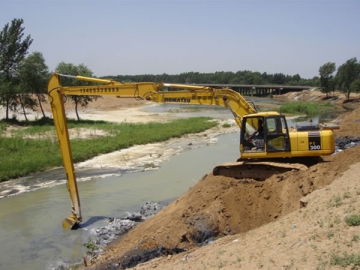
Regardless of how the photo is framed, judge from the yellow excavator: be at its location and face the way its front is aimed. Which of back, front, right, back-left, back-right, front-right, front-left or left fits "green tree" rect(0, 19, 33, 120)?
front-right

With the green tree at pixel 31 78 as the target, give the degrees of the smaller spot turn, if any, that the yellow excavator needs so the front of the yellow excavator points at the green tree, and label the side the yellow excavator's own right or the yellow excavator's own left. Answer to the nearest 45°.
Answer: approximately 45° to the yellow excavator's own right

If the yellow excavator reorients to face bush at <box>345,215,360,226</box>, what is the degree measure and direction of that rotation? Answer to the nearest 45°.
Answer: approximately 90° to its left

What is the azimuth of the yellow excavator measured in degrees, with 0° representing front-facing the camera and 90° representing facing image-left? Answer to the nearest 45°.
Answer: approximately 90°

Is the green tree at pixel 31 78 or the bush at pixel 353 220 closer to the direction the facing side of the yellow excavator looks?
the green tree

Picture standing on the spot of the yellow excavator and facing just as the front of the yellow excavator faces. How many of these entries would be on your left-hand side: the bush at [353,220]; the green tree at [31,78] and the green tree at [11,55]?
1

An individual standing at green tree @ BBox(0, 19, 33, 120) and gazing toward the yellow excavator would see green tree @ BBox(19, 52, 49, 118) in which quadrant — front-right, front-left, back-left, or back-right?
front-left
